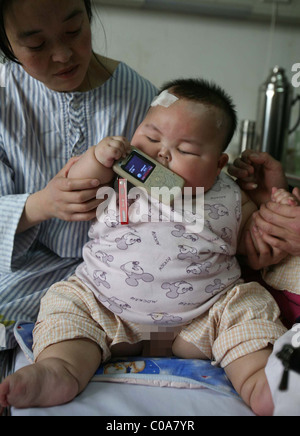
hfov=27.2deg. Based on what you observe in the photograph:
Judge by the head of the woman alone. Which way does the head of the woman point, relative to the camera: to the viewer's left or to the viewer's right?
to the viewer's right

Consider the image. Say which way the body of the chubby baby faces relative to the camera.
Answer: toward the camera
